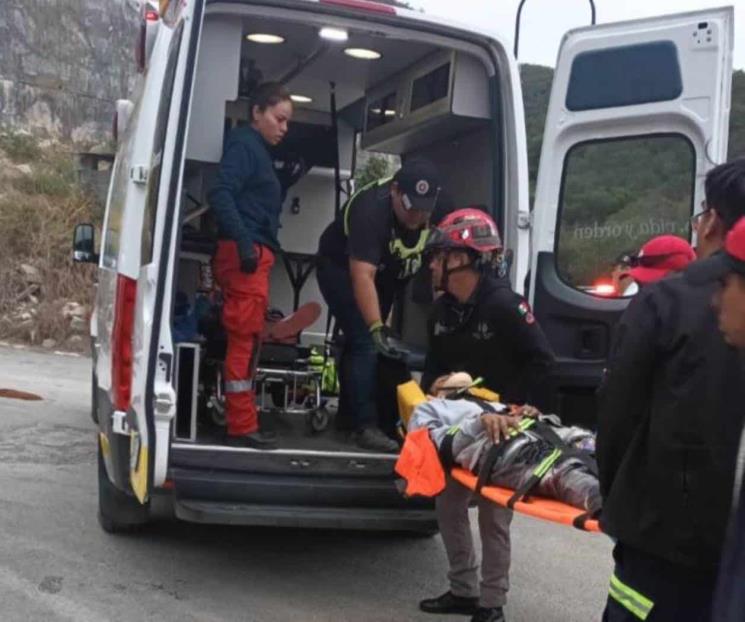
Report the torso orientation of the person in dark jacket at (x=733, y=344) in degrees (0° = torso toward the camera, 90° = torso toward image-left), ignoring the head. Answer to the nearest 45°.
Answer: approximately 90°

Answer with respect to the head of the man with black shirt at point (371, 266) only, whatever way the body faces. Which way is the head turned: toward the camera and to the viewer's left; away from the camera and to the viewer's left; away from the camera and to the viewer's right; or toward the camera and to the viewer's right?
toward the camera and to the viewer's right

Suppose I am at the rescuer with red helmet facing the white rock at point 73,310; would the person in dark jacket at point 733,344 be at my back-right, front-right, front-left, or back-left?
back-left

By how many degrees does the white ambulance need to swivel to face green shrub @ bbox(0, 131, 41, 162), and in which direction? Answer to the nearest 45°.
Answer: approximately 45° to its left

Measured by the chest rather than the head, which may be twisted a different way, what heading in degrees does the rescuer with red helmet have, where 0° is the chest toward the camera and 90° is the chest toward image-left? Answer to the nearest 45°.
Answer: approximately 45°

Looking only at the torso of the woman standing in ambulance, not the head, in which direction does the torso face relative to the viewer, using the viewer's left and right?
facing to the right of the viewer

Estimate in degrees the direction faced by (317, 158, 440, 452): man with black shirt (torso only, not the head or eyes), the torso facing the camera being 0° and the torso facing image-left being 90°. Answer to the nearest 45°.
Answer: approximately 315°

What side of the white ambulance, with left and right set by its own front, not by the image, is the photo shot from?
back

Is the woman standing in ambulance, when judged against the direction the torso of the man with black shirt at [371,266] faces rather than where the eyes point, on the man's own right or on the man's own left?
on the man's own right

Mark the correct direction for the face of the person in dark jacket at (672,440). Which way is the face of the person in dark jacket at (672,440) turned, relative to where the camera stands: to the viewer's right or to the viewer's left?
to the viewer's left

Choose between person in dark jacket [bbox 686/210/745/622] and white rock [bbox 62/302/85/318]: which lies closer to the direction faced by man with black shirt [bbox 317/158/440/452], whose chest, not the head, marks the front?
the person in dark jacket

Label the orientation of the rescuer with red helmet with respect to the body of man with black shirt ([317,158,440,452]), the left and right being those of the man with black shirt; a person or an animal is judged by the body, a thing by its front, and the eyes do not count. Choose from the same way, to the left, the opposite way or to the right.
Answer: to the right
